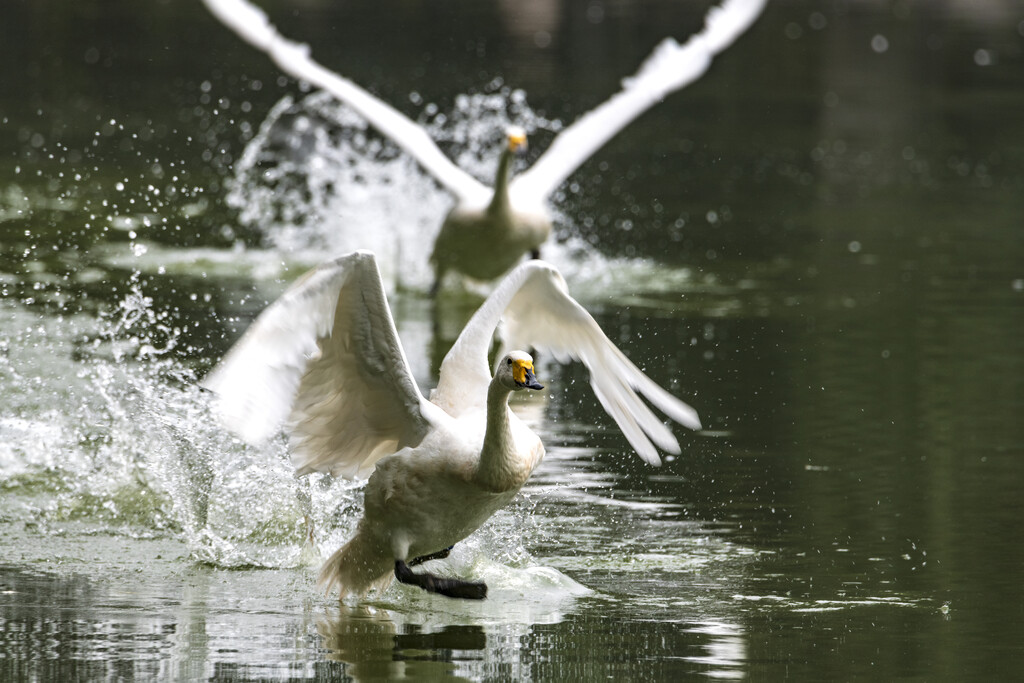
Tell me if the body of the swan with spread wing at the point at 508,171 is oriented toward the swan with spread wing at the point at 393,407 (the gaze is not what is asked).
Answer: yes

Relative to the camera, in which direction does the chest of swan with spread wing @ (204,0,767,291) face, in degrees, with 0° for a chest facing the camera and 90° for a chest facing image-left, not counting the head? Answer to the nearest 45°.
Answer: approximately 0°

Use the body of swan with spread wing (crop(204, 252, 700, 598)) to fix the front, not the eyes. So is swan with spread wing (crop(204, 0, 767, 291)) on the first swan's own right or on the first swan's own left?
on the first swan's own left

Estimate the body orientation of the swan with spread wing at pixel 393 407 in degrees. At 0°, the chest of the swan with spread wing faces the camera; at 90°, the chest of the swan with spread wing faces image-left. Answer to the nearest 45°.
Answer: approximately 315°
